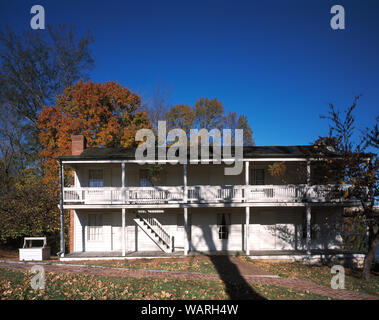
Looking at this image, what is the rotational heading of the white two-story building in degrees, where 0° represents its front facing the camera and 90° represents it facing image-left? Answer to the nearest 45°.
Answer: approximately 0°
